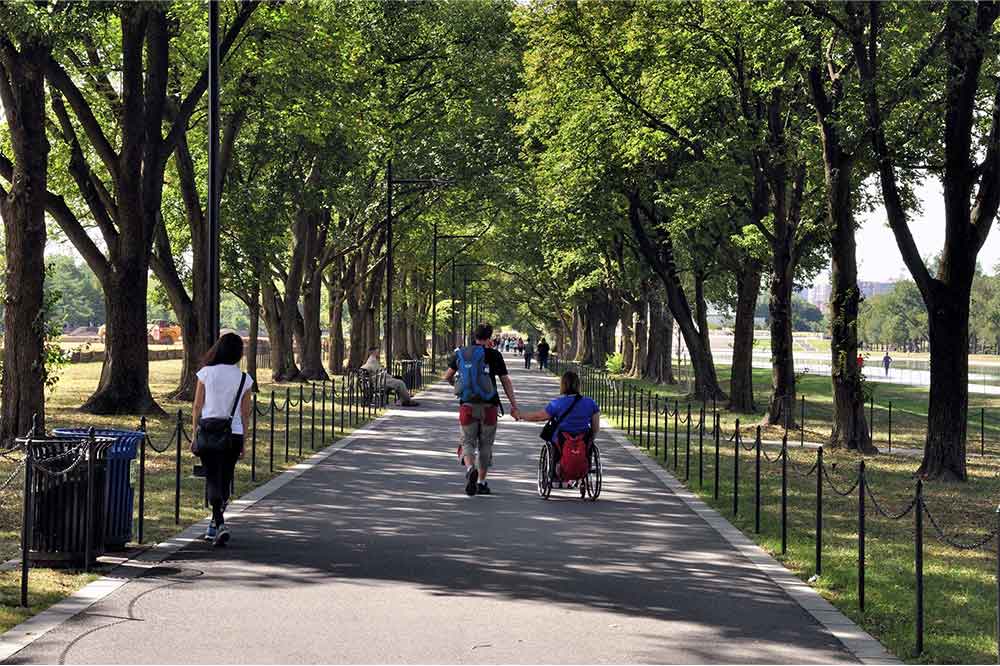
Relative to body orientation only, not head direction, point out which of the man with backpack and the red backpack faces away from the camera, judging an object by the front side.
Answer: the man with backpack

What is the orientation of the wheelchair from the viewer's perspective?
away from the camera

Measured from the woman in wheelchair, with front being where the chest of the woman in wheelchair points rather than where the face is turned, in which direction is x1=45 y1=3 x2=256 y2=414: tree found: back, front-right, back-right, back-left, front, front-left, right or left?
front-left

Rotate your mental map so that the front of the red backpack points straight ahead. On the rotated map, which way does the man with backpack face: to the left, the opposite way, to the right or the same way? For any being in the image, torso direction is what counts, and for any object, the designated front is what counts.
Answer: the opposite way

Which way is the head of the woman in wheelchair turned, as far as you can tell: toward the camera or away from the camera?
away from the camera

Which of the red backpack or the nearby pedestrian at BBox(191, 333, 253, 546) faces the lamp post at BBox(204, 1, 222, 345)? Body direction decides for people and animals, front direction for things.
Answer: the nearby pedestrian

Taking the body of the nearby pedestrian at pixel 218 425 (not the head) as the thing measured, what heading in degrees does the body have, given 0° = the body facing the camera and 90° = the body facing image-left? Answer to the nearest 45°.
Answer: approximately 180°

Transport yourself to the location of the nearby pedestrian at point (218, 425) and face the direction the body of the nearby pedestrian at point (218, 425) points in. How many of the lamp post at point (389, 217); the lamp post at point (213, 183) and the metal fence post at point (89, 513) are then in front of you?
2

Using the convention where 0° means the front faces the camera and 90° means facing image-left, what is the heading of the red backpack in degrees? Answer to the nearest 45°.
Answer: approximately 0°

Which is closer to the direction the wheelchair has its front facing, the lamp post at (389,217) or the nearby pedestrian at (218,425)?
the lamp post

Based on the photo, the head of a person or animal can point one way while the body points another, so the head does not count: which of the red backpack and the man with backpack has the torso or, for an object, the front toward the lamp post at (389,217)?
the man with backpack

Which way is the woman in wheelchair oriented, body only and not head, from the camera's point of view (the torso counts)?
away from the camera

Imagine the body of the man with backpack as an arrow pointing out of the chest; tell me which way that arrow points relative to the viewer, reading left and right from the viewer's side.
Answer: facing away from the viewer

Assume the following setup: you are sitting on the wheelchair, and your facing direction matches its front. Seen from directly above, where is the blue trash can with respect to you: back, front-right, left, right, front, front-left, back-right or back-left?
back-left
